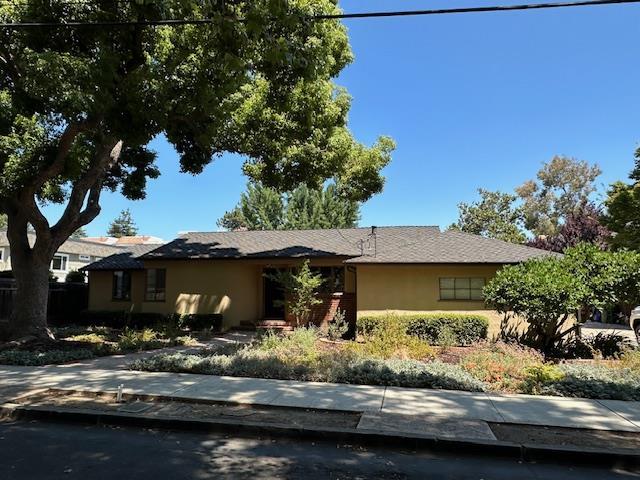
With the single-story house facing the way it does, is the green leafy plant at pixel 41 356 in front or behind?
in front

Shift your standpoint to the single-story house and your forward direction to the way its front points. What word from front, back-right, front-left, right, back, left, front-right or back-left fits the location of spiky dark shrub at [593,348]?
front-left

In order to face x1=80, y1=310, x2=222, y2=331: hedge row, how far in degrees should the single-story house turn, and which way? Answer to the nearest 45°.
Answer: approximately 90° to its right

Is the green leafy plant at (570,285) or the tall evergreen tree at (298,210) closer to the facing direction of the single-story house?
the green leafy plant

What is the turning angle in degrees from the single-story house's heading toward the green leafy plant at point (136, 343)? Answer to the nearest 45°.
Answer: approximately 45° to its right

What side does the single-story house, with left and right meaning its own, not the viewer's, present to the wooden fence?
right

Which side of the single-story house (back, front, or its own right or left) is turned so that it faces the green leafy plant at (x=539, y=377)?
front

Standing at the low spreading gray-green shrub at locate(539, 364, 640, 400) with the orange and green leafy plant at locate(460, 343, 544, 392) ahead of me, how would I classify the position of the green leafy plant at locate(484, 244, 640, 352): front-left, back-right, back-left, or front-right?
front-right

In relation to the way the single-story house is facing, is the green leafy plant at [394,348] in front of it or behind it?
in front

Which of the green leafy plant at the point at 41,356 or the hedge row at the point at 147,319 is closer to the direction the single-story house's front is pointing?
the green leafy plant

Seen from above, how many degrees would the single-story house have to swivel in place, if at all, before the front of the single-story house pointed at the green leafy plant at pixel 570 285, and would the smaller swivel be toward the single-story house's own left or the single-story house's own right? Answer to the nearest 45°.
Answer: approximately 45° to the single-story house's own left

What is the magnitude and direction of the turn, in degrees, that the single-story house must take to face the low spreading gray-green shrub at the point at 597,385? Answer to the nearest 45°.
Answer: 0° — it already faces it

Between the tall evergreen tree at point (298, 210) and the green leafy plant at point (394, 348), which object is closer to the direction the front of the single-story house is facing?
the green leafy plant

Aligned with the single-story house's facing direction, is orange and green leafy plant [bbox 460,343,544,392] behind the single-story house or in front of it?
in front

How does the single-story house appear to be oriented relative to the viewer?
toward the camera

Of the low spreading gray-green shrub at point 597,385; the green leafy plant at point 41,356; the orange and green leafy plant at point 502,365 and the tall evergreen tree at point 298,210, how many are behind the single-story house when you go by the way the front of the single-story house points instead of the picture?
1
